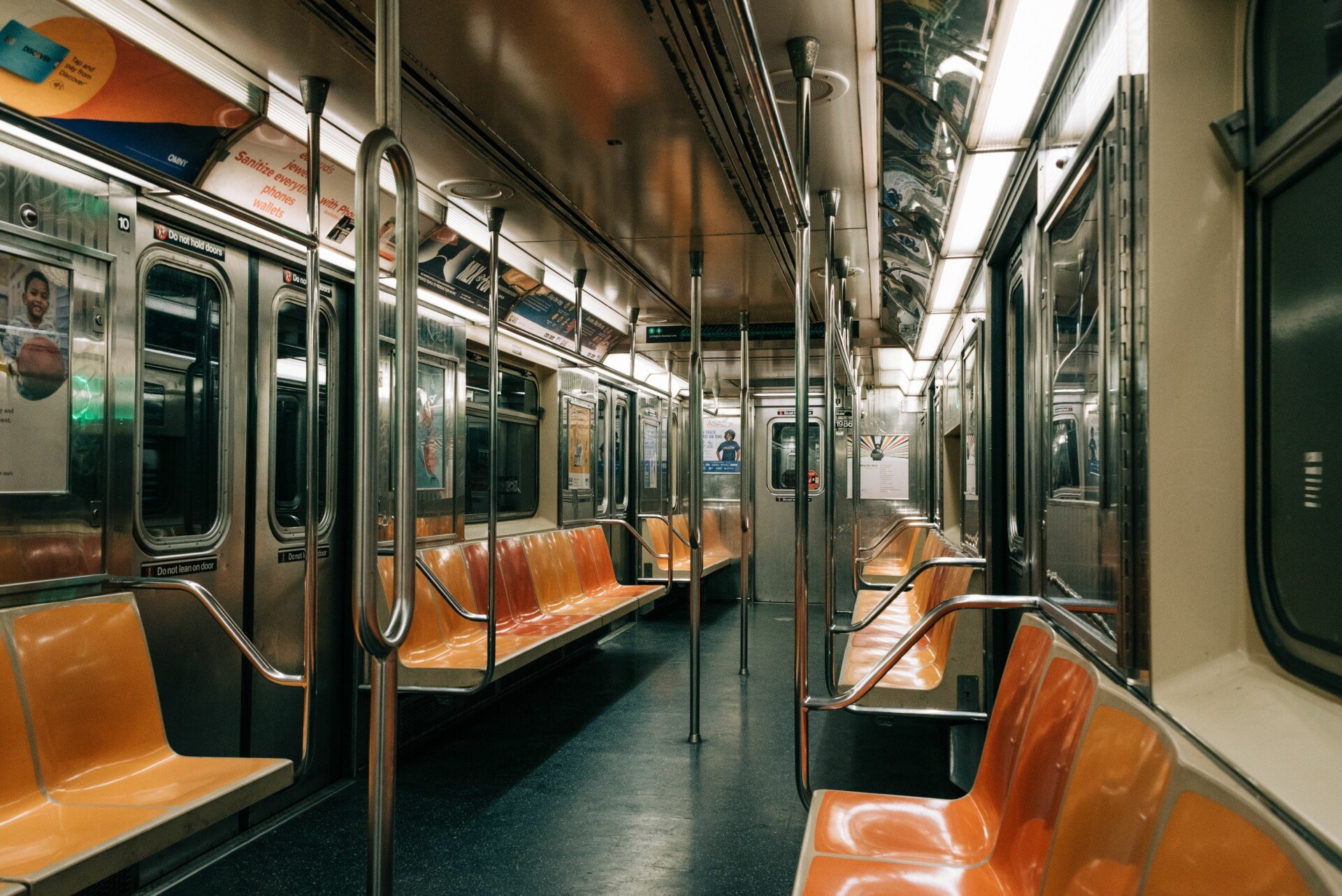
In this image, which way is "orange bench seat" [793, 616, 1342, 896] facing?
to the viewer's left

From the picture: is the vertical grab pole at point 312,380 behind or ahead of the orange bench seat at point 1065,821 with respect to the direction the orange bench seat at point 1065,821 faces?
ahead

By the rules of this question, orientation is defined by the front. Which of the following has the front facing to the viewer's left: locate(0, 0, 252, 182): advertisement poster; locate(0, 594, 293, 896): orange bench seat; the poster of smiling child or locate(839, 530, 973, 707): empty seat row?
the empty seat row

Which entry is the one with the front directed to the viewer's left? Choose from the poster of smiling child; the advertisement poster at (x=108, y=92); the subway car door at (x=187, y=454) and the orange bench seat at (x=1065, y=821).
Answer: the orange bench seat

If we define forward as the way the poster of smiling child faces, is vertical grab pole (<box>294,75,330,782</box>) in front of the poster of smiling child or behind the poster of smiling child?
in front

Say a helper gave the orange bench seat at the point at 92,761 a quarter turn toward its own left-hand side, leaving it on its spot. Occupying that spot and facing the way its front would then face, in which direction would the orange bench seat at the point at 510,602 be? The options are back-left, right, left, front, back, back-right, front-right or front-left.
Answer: front

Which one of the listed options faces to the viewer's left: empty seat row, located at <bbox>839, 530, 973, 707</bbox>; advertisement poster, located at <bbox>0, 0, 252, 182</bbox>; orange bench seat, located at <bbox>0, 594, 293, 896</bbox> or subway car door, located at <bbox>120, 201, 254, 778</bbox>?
the empty seat row

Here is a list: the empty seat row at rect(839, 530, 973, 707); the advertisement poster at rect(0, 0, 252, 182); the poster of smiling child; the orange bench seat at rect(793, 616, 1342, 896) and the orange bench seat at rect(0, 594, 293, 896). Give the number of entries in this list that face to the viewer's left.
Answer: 2

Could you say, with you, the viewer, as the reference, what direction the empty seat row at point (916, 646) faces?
facing to the left of the viewer

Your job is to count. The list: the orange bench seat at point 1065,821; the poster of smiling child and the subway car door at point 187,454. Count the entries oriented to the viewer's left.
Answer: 1

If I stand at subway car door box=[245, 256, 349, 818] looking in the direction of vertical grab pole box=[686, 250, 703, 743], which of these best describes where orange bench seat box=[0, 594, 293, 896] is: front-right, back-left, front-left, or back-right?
back-right

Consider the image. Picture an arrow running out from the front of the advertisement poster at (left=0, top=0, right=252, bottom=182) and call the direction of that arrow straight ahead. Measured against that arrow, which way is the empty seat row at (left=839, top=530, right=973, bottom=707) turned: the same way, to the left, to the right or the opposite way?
the opposite way

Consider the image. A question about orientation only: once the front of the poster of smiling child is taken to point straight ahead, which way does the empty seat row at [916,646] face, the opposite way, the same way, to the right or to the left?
the opposite way

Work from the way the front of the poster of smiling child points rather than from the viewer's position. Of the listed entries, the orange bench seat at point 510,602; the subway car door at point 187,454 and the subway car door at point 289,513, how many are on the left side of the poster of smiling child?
3

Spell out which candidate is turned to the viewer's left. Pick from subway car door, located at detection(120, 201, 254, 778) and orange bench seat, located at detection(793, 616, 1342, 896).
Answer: the orange bench seat

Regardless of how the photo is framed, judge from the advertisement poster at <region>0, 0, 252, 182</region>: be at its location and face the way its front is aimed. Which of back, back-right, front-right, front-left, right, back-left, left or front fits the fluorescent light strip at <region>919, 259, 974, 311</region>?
front-left
